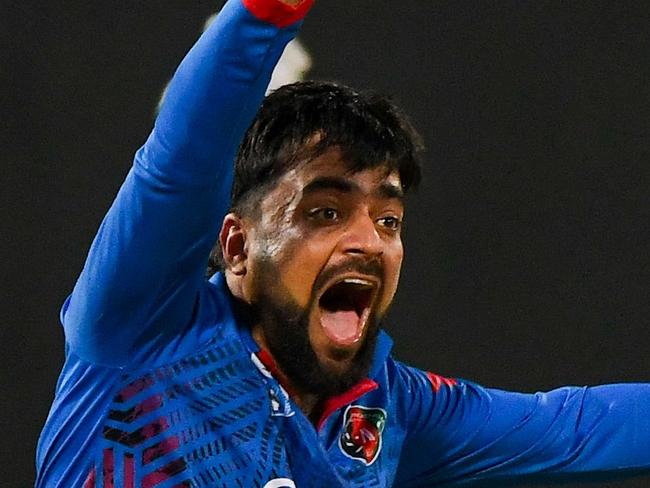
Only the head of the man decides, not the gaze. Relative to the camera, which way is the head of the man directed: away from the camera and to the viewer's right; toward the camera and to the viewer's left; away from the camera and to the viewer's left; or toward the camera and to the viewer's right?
toward the camera and to the viewer's right

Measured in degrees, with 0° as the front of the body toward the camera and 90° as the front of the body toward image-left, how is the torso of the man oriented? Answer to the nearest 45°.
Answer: approximately 315°
